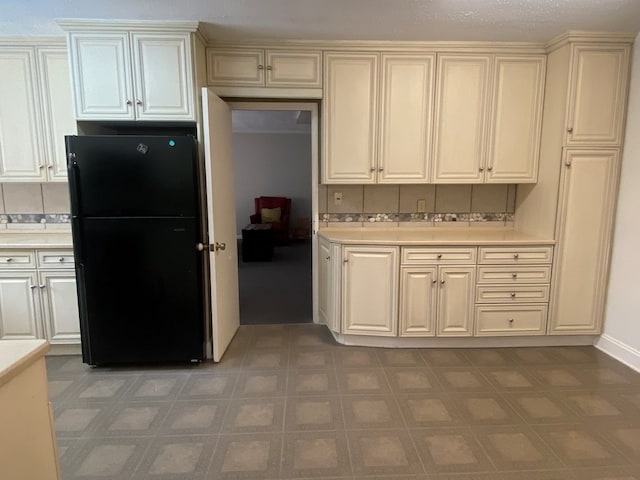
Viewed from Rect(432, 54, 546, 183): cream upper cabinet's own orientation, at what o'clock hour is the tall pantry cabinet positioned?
The tall pantry cabinet is roughly at 9 o'clock from the cream upper cabinet.

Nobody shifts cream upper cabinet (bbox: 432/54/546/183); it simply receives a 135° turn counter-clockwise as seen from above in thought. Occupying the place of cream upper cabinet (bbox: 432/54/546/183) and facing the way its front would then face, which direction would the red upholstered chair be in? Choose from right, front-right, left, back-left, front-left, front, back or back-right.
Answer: left

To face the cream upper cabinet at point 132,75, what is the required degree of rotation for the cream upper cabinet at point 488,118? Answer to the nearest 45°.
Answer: approximately 45° to its right

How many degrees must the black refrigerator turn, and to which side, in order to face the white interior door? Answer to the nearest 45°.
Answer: approximately 90° to its left

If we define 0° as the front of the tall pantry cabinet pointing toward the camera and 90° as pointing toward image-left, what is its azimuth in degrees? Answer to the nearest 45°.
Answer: approximately 315°

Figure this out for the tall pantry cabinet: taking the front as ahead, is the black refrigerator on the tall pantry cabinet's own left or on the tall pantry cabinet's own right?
on the tall pantry cabinet's own right

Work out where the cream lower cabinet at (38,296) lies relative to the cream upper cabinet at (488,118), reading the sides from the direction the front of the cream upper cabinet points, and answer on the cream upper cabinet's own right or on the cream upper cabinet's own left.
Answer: on the cream upper cabinet's own right
